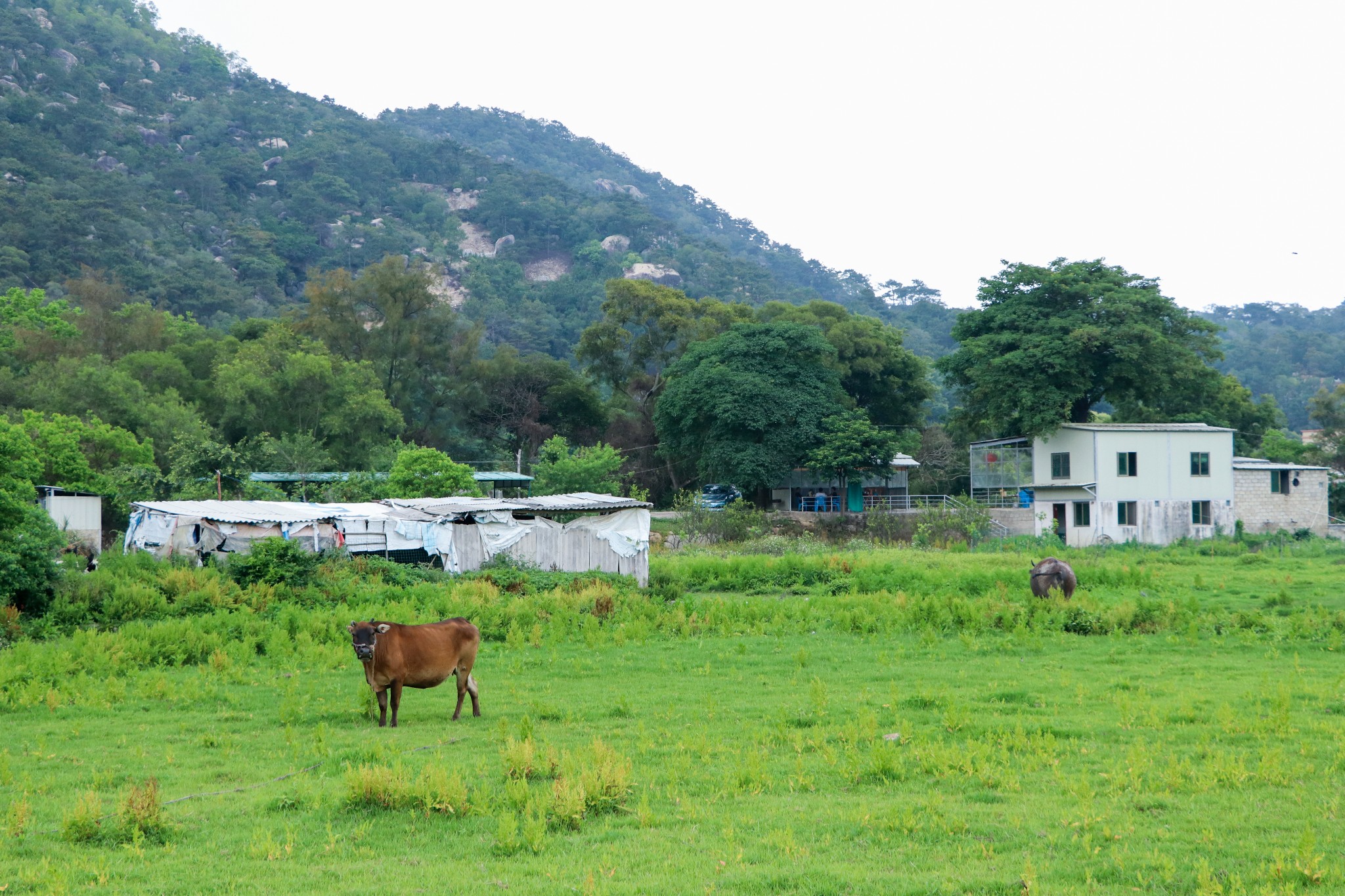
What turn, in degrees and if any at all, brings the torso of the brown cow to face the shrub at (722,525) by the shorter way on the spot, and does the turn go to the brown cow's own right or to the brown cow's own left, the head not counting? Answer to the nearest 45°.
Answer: approximately 135° to the brown cow's own right

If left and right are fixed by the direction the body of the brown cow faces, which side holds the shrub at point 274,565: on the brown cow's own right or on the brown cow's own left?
on the brown cow's own right

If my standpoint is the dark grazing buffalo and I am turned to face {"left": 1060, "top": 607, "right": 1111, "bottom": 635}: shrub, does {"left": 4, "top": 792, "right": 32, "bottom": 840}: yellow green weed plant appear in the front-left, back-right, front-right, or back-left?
front-right

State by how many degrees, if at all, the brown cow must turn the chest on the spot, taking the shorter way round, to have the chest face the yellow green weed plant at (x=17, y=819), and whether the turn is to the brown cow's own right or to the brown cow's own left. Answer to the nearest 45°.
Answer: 0° — it already faces it

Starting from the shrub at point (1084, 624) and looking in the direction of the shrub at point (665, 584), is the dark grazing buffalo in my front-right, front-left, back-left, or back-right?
front-right

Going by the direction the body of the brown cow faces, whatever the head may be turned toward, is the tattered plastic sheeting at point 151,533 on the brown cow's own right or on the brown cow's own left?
on the brown cow's own right

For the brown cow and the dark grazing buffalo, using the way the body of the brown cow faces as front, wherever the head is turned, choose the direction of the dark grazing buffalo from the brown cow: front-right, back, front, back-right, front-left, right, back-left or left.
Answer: back

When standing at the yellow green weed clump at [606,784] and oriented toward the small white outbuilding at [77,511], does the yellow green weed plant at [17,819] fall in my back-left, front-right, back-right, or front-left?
front-left

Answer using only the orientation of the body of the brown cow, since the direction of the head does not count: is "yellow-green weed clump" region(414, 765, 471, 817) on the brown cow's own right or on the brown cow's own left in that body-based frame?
on the brown cow's own left

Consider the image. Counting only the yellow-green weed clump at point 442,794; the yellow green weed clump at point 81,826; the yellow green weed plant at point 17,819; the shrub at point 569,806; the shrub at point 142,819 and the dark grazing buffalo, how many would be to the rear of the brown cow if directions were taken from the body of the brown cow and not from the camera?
1

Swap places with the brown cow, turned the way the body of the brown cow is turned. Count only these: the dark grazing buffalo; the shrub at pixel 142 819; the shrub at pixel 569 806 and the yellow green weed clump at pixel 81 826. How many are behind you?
1

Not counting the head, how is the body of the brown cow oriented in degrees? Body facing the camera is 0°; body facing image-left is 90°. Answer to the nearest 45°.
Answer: approximately 45°

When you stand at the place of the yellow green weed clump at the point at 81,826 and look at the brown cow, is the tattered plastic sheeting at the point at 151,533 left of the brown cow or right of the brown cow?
left
